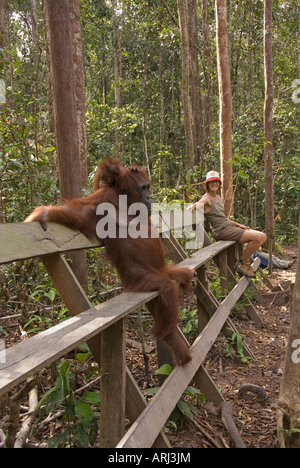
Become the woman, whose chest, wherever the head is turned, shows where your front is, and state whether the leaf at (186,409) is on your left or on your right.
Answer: on your right

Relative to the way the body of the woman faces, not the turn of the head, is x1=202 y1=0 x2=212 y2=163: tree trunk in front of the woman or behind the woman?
behind

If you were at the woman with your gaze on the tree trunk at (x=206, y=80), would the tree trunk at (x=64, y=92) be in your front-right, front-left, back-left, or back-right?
back-left

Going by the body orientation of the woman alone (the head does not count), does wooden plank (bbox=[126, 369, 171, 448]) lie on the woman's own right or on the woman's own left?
on the woman's own right

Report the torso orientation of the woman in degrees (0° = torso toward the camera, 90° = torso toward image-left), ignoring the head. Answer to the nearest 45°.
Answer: approximately 315°

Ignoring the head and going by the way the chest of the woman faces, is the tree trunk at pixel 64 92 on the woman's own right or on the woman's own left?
on the woman's own right
